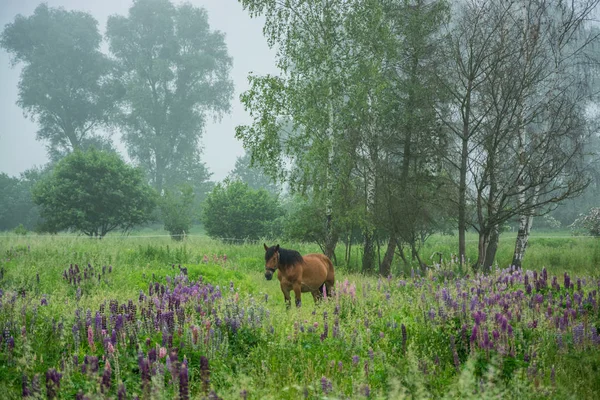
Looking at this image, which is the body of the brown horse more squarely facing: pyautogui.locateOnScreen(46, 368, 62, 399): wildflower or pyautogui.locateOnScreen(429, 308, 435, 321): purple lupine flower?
the wildflower

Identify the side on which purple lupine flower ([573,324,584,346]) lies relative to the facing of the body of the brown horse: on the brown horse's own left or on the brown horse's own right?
on the brown horse's own left

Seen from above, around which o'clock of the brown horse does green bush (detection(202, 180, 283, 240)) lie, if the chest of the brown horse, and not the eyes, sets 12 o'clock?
The green bush is roughly at 4 o'clock from the brown horse.

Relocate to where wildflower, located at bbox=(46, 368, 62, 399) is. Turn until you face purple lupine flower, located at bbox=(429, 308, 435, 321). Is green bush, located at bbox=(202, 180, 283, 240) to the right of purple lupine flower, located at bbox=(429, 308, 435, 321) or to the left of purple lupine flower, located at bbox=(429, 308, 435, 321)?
left

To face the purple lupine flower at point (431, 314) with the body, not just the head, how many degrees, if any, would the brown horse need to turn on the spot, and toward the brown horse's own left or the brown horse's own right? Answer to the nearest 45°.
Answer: approximately 90° to the brown horse's own left

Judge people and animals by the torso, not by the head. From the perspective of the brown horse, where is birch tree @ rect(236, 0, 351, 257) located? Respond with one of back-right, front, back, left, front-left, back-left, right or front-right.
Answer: back-right

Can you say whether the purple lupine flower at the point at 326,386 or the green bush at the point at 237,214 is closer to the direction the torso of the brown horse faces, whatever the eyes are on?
the purple lupine flower

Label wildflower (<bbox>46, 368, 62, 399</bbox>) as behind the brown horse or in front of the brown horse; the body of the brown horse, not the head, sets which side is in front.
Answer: in front

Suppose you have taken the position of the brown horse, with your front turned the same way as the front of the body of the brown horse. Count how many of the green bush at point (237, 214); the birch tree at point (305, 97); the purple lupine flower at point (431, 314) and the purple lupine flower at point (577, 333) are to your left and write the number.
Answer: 2

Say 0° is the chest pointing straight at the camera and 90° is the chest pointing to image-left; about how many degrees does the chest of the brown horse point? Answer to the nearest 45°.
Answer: approximately 45°

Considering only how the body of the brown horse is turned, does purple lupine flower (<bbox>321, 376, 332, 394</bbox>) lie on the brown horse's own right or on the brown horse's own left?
on the brown horse's own left

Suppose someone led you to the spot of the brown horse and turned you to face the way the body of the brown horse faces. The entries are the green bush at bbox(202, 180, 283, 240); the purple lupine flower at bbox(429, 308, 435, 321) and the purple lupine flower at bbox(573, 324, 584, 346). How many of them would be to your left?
2
